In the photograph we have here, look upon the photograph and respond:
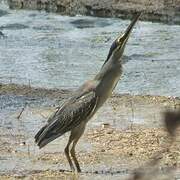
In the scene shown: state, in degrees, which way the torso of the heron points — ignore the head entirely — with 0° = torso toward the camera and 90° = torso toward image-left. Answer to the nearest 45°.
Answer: approximately 270°
